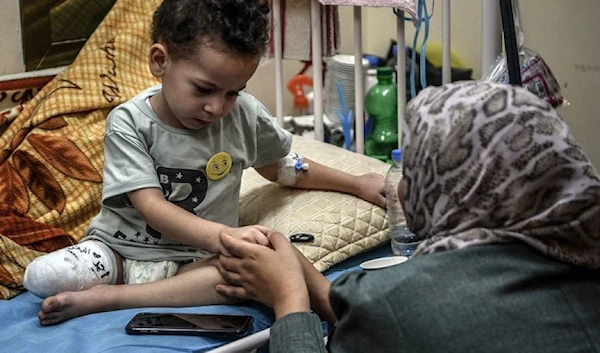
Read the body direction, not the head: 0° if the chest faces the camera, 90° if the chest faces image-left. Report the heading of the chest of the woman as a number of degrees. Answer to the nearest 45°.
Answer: approximately 135°

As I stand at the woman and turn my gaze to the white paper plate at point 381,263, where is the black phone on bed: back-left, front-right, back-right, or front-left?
front-left

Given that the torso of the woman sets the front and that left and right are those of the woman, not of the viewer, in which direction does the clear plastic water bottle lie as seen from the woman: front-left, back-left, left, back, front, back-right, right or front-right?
front-right

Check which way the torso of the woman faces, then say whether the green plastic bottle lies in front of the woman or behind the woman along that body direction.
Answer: in front

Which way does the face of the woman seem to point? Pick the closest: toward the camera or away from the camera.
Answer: away from the camera

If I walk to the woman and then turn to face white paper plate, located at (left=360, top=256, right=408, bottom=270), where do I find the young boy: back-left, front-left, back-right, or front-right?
front-left

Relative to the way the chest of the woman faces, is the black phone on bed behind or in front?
in front

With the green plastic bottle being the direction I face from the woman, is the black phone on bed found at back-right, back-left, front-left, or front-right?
front-left

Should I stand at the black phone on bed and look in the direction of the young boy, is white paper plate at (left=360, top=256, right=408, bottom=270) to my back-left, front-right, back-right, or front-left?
front-right

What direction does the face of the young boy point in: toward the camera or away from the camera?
toward the camera

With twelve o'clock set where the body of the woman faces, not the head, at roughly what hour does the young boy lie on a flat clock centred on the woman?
The young boy is roughly at 12 o'clock from the woman.

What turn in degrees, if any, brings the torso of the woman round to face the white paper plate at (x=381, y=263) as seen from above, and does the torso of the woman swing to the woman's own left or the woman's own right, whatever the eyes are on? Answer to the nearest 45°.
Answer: approximately 45° to the woman's own right
